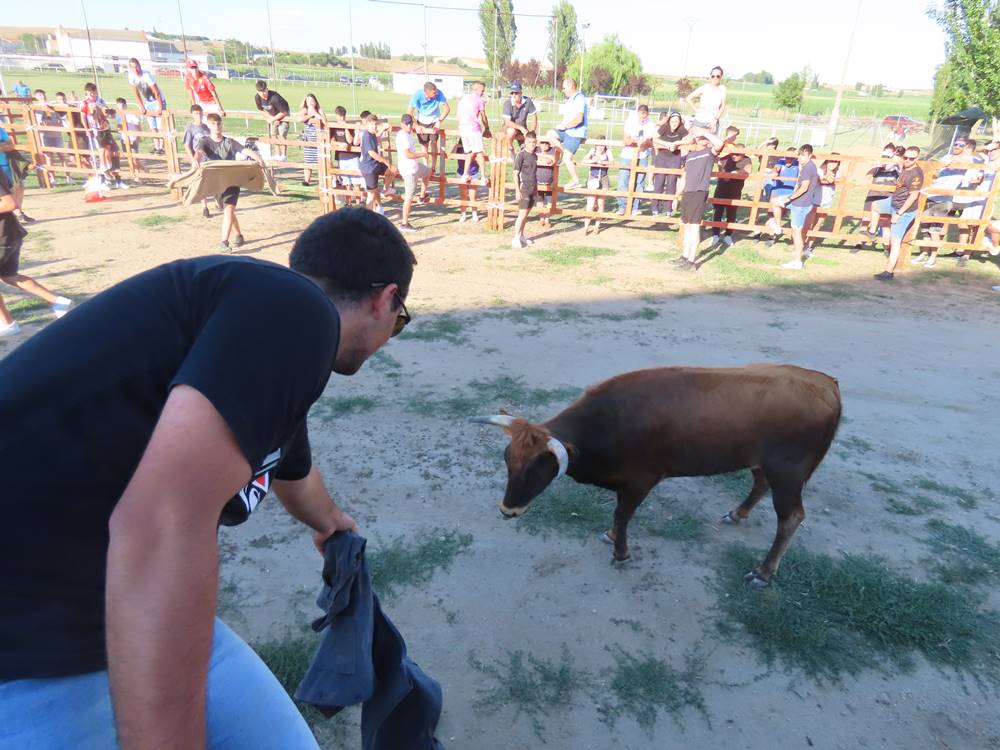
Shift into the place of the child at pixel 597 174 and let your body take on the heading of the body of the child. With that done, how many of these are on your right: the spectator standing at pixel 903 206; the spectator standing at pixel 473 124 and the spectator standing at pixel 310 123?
2

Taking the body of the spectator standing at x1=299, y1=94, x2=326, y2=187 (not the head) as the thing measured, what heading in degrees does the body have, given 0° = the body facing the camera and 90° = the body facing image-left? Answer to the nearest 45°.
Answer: approximately 0°

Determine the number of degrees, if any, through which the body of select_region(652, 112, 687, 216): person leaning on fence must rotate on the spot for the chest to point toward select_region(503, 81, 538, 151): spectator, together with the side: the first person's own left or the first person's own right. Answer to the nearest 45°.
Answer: approximately 90° to the first person's own right

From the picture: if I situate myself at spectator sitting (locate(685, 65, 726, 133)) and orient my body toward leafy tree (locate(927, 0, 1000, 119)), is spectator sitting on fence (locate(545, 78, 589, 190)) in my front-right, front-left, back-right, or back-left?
back-left

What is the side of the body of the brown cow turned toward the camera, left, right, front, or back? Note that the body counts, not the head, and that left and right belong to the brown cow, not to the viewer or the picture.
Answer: left

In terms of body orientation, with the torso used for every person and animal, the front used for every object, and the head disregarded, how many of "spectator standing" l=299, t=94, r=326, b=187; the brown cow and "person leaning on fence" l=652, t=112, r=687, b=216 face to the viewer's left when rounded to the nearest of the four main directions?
1

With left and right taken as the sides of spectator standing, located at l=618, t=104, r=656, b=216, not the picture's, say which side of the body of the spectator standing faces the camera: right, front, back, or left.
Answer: front
